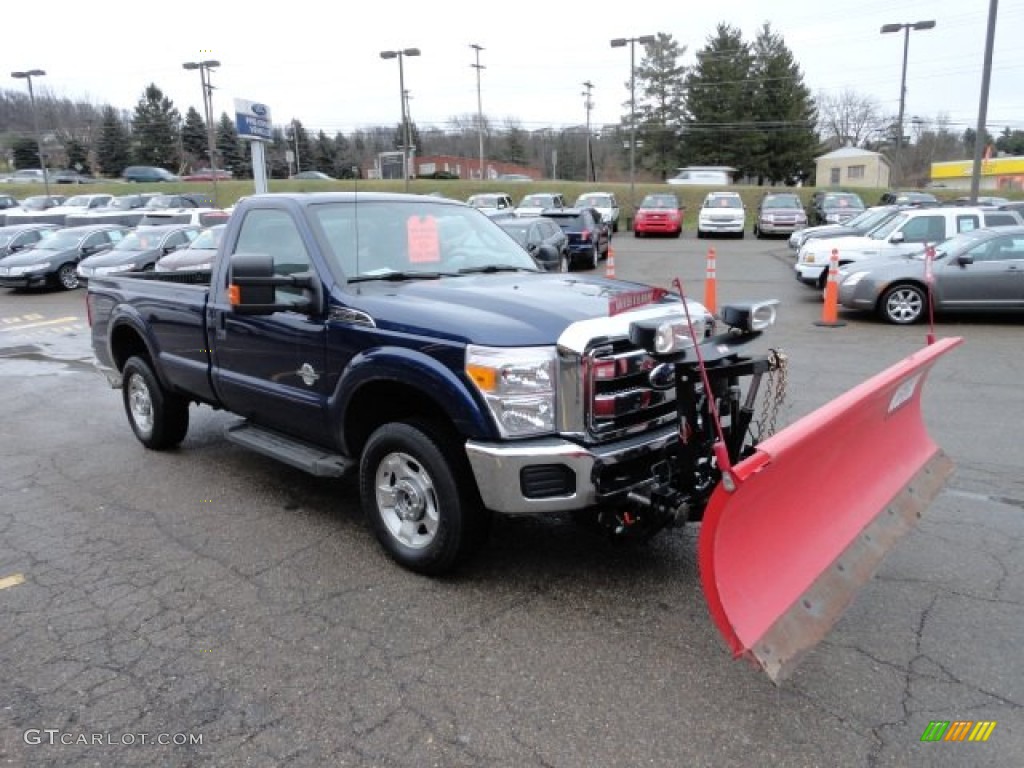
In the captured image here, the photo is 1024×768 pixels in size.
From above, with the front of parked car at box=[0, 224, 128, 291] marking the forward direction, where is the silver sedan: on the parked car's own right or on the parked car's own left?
on the parked car's own left

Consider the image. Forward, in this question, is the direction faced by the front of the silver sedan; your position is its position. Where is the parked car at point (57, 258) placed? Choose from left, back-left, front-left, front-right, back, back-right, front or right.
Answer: front

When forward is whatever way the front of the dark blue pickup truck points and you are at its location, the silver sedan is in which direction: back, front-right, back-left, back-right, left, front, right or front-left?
left

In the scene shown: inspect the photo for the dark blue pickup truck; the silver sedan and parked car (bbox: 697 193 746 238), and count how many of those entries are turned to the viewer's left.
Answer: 1

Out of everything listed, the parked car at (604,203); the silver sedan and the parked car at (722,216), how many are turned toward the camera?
2

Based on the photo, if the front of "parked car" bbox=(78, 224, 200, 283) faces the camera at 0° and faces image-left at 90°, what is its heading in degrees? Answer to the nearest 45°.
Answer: approximately 45°

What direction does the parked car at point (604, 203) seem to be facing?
toward the camera

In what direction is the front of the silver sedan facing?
to the viewer's left

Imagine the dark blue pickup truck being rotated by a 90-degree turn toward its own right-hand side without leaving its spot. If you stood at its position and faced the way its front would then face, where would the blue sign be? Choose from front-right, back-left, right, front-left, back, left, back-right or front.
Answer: back-right

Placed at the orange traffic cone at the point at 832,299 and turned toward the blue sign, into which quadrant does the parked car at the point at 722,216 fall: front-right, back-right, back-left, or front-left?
front-right

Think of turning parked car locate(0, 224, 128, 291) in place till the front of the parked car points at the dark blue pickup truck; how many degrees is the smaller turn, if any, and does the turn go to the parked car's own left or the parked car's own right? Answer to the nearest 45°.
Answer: approximately 45° to the parked car's own left

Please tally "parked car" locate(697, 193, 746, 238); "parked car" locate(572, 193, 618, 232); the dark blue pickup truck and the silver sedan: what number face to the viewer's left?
1

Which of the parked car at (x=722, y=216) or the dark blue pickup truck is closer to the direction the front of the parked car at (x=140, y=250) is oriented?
the dark blue pickup truck

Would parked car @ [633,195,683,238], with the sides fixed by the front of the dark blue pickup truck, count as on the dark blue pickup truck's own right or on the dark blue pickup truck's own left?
on the dark blue pickup truck's own left

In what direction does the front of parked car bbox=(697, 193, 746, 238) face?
toward the camera

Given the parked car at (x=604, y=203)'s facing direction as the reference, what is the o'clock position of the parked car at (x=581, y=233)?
the parked car at (x=581, y=233) is roughly at 12 o'clock from the parked car at (x=604, y=203).

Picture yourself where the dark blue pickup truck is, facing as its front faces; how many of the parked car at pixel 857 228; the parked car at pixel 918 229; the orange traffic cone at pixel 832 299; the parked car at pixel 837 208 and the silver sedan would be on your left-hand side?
5

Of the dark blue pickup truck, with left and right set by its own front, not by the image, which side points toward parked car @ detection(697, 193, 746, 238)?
left
